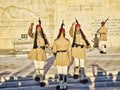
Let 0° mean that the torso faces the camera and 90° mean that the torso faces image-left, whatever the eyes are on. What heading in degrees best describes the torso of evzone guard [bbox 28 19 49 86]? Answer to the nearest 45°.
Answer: approximately 0°

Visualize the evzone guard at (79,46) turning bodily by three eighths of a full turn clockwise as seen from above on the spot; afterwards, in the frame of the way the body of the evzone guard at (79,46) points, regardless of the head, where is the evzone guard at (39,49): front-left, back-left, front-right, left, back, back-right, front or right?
front-left

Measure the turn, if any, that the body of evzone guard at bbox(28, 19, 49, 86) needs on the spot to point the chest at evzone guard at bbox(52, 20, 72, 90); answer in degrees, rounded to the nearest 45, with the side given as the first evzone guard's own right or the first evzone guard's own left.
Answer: approximately 45° to the first evzone guard's own left
